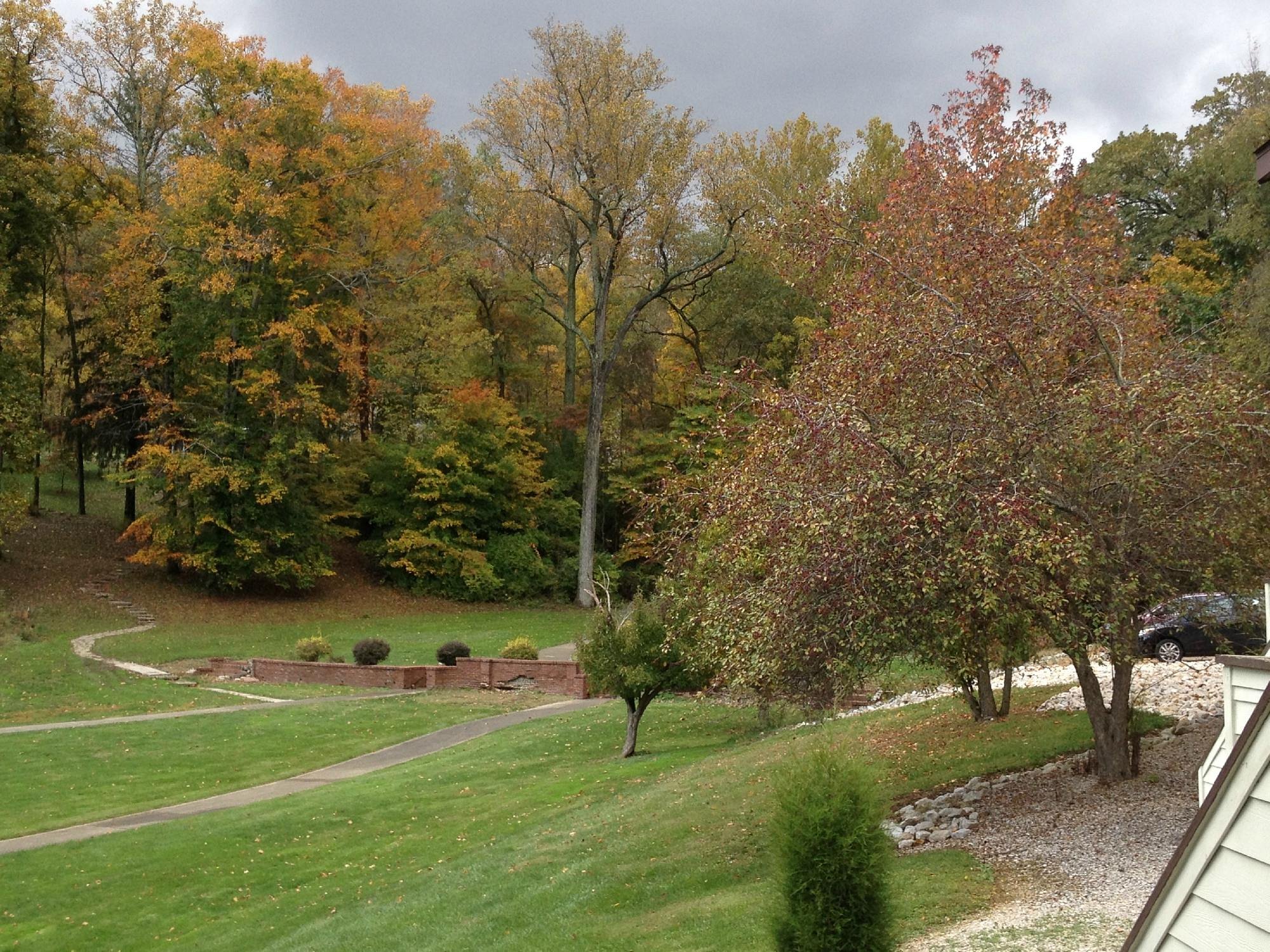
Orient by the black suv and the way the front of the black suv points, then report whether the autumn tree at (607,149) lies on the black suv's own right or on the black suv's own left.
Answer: on the black suv's own right

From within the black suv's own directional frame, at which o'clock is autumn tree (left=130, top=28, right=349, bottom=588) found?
The autumn tree is roughly at 1 o'clock from the black suv.

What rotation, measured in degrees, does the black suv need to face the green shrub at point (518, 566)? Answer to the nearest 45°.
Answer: approximately 45° to its right

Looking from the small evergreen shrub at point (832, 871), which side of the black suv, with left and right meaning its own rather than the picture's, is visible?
left

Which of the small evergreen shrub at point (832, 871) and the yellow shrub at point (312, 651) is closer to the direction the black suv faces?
the yellow shrub

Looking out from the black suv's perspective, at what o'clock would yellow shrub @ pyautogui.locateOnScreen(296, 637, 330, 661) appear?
The yellow shrub is roughly at 1 o'clock from the black suv.

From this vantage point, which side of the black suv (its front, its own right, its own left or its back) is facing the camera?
left
